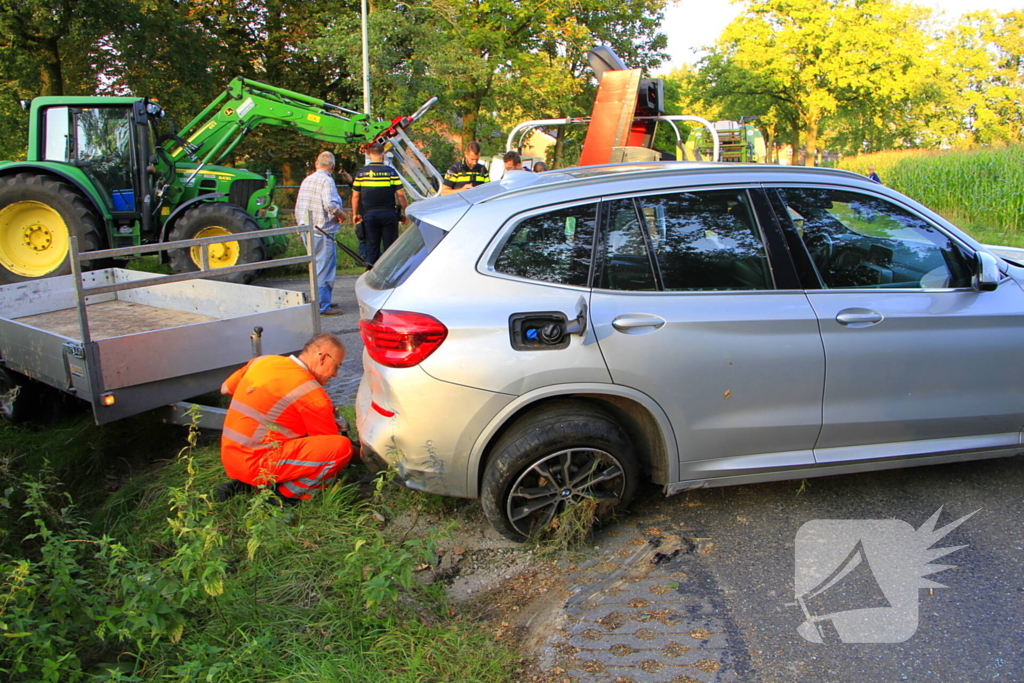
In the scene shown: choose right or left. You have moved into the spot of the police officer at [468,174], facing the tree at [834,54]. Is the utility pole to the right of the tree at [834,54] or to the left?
left

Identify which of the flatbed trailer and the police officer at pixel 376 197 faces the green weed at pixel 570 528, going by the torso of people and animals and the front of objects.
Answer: the flatbed trailer

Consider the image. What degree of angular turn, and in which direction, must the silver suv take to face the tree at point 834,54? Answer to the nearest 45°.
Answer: approximately 90° to its left

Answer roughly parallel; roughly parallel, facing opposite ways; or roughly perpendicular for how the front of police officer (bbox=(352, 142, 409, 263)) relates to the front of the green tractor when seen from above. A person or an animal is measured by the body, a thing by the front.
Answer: roughly perpendicular

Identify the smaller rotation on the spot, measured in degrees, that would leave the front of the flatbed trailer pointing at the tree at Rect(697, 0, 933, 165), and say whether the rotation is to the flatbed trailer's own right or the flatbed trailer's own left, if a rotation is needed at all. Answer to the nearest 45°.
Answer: approximately 90° to the flatbed trailer's own left

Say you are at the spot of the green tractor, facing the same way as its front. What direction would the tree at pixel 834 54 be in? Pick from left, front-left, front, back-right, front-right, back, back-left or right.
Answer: front-left

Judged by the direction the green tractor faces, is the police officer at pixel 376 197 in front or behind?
in front

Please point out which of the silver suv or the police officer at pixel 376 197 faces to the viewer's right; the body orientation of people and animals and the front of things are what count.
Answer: the silver suv

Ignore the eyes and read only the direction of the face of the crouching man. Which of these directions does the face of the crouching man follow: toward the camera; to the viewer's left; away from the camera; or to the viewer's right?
to the viewer's right

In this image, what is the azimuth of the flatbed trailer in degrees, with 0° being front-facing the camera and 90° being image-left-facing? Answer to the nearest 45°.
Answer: approximately 315°

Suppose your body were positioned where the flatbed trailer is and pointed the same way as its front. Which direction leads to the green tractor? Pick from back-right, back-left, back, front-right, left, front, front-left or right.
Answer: back-left

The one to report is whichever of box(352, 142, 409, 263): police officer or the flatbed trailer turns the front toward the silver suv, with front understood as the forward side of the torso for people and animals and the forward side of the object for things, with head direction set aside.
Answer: the flatbed trailer

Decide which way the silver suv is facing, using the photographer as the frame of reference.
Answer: facing to the right of the viewer
